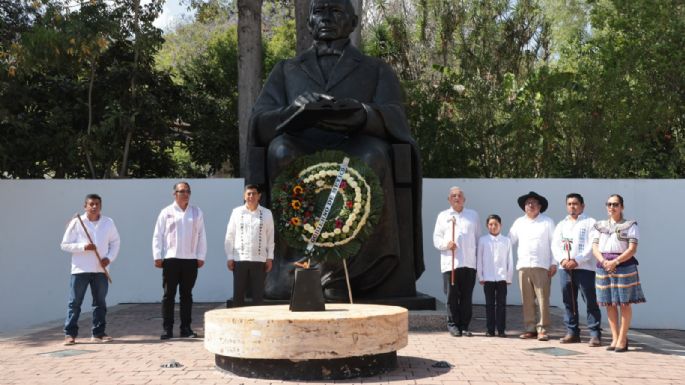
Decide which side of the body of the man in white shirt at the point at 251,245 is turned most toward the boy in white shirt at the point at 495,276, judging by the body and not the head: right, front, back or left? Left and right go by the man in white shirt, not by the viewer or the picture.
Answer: left

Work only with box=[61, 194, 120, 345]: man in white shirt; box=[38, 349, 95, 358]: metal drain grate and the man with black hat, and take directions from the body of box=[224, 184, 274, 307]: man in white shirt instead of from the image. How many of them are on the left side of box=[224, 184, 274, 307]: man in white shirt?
1

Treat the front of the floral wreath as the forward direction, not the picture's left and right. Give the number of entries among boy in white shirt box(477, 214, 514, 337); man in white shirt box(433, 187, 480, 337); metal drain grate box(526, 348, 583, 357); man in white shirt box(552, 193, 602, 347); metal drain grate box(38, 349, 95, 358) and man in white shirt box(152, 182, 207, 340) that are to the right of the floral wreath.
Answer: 2

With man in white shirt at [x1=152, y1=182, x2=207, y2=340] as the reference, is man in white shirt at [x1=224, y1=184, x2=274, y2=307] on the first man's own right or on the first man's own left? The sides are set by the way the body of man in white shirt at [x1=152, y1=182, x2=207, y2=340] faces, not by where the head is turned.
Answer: on the first man's own left

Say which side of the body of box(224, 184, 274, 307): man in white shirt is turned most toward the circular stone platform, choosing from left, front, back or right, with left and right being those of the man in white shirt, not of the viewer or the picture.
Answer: front

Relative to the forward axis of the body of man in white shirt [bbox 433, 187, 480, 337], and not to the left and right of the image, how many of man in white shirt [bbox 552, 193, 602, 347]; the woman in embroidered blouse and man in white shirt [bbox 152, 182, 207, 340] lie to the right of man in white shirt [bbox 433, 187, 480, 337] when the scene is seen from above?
1

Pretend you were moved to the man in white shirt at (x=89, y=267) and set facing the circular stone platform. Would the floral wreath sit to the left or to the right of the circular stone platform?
left
